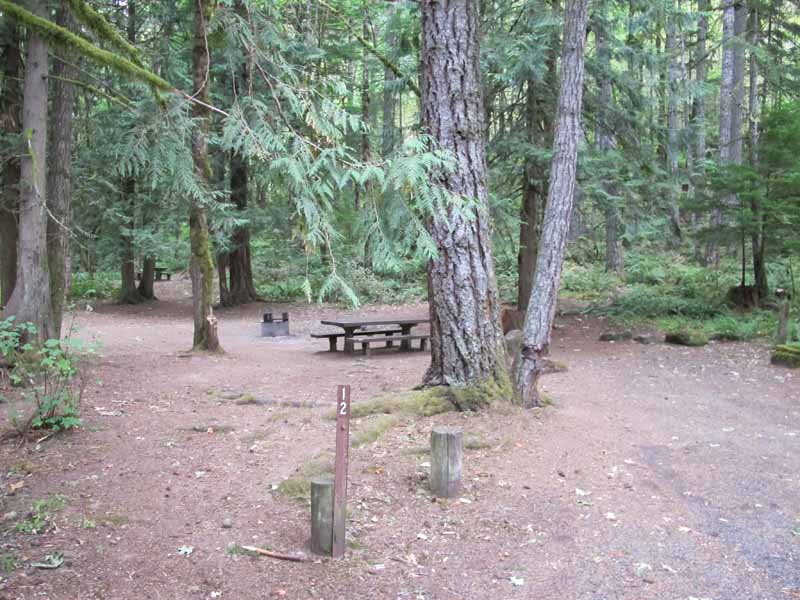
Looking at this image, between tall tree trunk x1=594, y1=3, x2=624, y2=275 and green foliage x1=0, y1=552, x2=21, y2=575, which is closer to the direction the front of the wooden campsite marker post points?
the green foliage

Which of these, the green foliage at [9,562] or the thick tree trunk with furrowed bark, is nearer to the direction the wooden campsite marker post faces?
the green foliage

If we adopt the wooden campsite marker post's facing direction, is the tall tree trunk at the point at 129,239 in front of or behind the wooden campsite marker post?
behind

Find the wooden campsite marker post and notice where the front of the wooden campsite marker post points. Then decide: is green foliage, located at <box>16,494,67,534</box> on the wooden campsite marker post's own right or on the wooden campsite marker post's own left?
on the wooden campsite marker post's own right

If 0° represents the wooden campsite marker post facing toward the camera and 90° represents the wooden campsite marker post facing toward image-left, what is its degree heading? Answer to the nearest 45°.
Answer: approximately 0°

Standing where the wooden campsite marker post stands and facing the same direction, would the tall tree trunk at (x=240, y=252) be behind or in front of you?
behind

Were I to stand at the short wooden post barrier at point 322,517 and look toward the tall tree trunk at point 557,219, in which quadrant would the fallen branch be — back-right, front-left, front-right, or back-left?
back-left

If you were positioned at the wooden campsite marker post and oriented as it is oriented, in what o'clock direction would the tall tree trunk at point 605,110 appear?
The tall tree trunk is roughly at 7 o'clock from the wooden campsite marker post.

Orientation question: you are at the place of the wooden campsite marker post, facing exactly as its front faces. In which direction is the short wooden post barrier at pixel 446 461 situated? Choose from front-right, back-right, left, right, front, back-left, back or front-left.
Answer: back-left

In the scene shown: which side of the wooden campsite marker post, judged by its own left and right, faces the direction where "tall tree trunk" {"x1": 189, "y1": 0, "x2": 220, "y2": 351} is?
back

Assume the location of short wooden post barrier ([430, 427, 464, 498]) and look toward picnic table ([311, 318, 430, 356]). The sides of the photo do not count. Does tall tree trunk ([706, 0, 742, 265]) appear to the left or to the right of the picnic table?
right

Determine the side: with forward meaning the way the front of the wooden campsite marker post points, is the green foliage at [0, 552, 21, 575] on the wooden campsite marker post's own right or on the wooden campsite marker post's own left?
on the wooden campsite marker post's own right

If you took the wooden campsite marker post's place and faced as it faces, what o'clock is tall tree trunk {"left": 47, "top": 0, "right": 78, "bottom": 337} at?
The tall tree trunk is roughly at 5 o'clock from the wooden campsite marker post.

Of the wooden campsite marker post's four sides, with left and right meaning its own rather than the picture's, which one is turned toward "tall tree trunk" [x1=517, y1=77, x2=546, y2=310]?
back

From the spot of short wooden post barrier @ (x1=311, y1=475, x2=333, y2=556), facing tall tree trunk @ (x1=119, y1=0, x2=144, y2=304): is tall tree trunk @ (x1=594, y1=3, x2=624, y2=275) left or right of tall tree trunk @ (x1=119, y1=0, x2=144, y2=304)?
right

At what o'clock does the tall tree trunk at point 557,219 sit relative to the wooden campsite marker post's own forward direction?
The tall tree trunk is roughly at 7 o'clock from the wooden campsite marker post.
